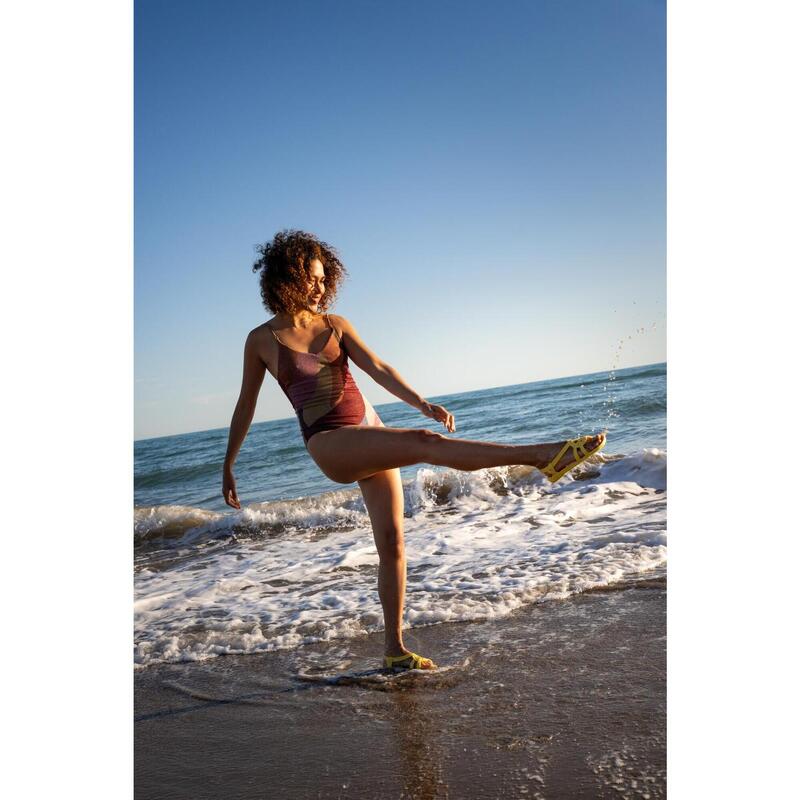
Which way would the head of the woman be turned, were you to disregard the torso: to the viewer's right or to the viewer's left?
to the viewer's right

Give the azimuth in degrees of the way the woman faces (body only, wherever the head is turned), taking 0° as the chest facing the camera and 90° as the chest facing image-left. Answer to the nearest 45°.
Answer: approximately 315°
